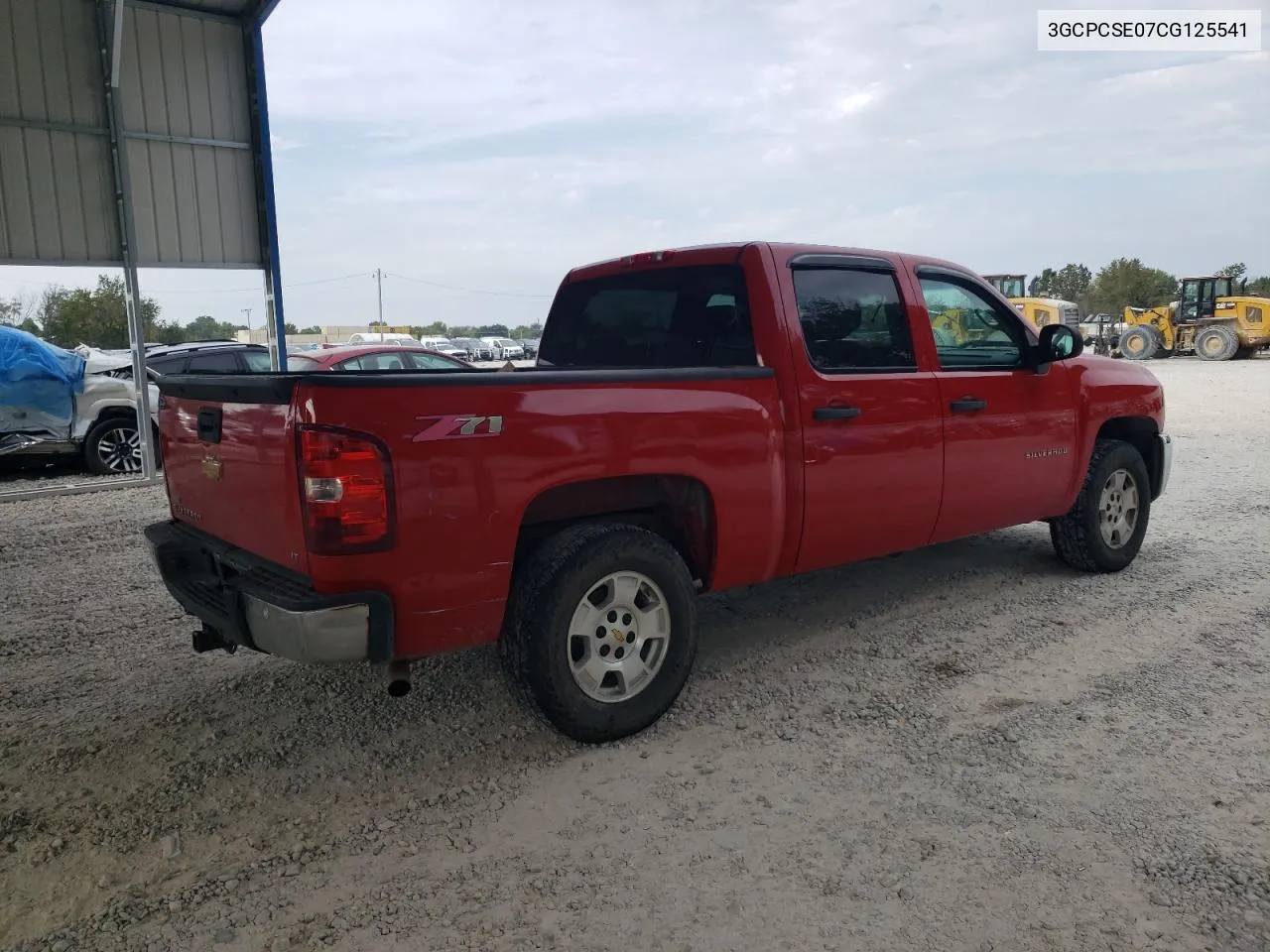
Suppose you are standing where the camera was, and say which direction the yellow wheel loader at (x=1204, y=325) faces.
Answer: facing to the left of the viewer

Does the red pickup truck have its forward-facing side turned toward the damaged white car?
no

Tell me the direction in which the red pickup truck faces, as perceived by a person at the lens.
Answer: facing away from the viewer and to the right of the viewer

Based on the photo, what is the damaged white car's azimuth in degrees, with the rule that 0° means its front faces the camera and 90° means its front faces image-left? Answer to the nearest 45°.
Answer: approximately 270°

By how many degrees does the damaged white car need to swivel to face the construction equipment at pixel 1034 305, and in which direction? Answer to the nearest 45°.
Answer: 0° — it already faces it

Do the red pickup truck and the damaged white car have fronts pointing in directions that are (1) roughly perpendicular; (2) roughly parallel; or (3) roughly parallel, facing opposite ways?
roughly parallel

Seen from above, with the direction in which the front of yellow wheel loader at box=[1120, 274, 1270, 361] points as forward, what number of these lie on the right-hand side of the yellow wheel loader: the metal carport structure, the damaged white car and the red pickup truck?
0

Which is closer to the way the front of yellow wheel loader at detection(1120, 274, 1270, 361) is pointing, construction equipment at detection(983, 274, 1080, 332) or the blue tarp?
the construction equipment

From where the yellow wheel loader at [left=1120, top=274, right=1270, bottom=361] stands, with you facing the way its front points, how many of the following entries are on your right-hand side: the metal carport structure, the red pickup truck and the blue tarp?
0

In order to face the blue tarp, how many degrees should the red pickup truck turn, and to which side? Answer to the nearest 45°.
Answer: approximately 90° to its left

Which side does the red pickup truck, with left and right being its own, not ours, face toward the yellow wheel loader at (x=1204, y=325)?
front
